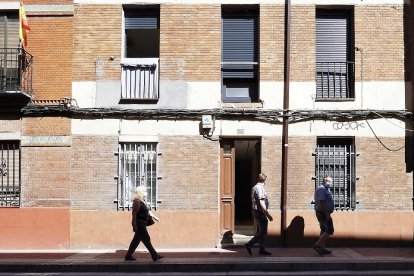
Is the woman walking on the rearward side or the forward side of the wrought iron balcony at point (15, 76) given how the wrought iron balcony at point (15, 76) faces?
on the forward side

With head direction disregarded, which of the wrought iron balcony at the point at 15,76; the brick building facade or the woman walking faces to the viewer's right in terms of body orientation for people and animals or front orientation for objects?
the woman walking

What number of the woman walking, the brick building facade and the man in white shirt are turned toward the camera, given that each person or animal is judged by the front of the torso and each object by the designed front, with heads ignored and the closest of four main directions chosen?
1

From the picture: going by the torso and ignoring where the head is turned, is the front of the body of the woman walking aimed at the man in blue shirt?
yes

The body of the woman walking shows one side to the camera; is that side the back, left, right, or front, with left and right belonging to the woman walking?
right

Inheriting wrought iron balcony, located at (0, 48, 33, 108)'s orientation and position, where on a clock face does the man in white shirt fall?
The man in white shirt is roughly at 10 o'clock from the wrought iron balcony.

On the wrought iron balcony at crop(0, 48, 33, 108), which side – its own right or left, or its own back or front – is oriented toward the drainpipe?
left

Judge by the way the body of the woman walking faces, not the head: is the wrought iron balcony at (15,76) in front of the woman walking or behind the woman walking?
behind

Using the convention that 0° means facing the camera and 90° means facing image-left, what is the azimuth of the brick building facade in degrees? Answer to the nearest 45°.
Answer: approximately 0°

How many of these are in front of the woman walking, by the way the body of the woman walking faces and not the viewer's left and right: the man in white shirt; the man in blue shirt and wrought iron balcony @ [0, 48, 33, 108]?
2
